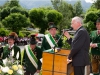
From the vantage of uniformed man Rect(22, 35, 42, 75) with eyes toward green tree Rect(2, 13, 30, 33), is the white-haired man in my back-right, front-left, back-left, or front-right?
back-right

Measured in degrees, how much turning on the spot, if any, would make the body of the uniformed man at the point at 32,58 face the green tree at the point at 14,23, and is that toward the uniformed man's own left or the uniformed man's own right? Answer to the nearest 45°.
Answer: approximately 180°

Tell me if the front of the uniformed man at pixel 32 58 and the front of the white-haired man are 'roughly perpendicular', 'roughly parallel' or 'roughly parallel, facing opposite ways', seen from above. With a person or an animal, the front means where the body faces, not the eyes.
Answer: roughly perpendicular

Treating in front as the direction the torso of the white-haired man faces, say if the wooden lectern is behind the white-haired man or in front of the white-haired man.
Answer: in front

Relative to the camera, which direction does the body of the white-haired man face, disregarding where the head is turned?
to the viewer's left

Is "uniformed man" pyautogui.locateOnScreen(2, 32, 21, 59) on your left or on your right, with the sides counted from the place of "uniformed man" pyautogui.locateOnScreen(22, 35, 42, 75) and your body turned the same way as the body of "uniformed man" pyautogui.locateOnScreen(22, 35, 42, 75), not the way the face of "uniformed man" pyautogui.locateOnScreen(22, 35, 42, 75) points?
on your right

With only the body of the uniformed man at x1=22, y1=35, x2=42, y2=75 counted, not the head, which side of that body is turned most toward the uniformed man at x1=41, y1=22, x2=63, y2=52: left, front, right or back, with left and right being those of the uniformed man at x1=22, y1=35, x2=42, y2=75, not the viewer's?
left

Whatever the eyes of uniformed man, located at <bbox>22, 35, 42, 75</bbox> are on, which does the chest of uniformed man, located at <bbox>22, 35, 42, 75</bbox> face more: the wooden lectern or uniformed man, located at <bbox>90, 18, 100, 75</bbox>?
the wooden lectern

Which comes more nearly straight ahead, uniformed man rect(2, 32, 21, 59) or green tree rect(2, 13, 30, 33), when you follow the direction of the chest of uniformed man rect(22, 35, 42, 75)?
the uniformed man

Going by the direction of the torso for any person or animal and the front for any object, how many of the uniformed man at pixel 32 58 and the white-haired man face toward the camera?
1

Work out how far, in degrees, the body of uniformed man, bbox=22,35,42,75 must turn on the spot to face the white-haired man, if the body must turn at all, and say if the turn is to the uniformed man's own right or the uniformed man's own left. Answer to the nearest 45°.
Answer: approximately 45° to the uniformed man's own left
